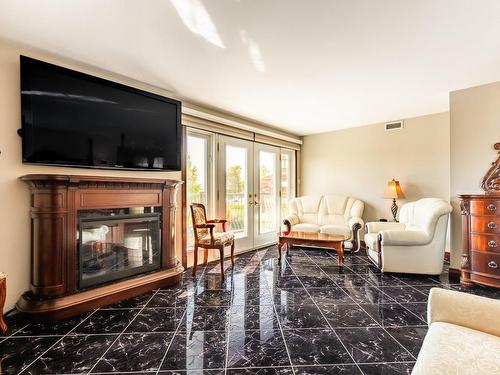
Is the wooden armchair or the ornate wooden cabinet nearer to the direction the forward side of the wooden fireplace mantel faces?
the ornate wooden cabinet

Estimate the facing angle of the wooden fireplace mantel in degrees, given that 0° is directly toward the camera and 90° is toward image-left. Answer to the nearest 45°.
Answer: approximately 315°

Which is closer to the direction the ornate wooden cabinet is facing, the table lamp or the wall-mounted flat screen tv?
the wall-mounted flat screen tv

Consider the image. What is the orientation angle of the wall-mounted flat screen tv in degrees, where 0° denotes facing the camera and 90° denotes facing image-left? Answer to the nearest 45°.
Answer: approximately 315°
